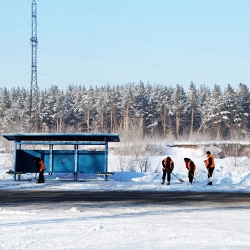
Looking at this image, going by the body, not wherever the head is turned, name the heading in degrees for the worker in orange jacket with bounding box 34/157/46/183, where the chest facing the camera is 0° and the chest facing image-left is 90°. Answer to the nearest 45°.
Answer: approximately 90°

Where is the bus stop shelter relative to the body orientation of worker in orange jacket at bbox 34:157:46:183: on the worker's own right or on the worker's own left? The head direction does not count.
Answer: on the worker's own right

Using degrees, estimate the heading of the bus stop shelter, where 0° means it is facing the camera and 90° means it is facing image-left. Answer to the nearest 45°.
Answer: approximately 0°

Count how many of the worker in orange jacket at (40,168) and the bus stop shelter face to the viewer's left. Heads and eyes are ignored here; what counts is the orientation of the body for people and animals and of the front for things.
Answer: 1

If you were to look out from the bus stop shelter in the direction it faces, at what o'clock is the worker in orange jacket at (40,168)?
The worker in orange jacket is roughly at 1 o'clock from the bus stop shelter.

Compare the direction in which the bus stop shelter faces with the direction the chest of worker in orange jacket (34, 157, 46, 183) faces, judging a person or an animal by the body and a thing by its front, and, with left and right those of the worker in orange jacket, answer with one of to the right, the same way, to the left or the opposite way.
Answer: to the left
